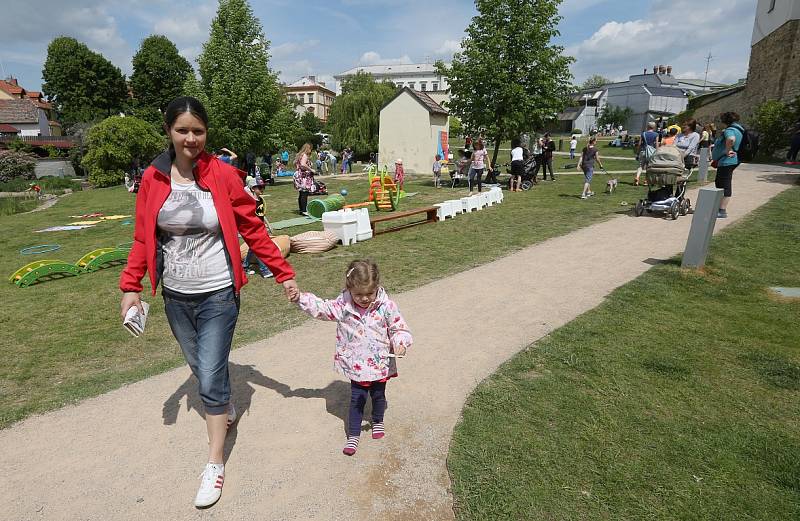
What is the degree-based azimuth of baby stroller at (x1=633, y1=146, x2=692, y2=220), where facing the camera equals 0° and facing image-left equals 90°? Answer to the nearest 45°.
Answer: approximately 45°

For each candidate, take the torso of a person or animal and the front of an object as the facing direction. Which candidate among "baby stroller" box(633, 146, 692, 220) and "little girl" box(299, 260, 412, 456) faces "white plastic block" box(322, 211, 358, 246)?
the baby stroller

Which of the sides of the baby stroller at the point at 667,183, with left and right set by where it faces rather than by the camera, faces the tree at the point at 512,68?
right

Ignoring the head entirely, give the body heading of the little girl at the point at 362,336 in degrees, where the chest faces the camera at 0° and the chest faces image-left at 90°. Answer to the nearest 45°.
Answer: approximately 0°

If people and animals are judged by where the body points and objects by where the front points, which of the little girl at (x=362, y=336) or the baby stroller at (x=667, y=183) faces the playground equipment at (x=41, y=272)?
the baby stroller

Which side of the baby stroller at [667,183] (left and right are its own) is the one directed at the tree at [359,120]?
right
